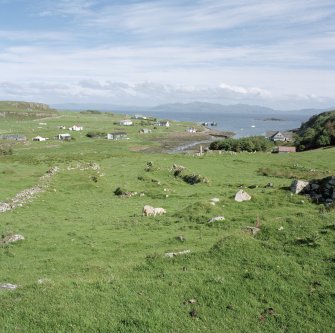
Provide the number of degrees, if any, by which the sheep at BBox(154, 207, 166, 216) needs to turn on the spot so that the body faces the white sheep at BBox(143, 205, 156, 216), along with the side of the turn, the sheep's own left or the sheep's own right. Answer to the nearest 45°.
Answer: approximately 135° to the sheep's own right

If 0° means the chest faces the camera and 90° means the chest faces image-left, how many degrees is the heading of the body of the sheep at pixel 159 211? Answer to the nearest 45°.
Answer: approximately 270°

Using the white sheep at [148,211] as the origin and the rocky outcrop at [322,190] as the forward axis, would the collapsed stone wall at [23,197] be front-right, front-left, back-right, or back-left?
back-left

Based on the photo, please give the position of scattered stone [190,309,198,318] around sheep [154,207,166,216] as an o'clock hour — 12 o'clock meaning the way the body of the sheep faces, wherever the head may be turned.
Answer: The scattered stone is roughly at 3 o'clock from the sheep.

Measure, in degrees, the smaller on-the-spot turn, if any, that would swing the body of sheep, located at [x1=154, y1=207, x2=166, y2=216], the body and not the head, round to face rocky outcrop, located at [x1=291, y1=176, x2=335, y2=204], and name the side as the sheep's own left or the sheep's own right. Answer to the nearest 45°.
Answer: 0° — it already faces it

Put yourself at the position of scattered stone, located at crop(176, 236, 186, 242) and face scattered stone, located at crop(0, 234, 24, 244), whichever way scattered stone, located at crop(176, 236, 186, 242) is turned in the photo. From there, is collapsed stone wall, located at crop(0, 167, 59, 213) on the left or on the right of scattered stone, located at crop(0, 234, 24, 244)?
right

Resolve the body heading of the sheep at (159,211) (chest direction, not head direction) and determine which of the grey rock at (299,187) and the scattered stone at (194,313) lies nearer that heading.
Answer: the grey rock

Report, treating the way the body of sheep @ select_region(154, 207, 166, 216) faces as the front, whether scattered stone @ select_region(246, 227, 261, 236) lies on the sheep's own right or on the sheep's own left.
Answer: on the sheep's own right
